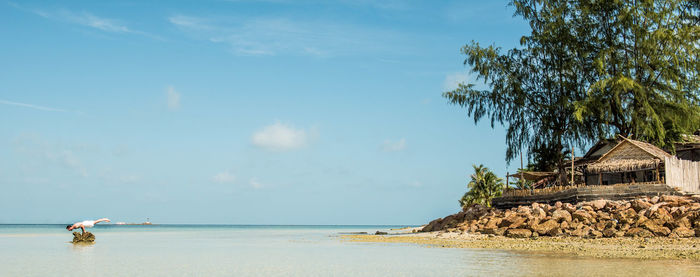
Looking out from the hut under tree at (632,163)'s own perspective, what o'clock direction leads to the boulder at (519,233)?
The boulder is roughly at 1 o'clock from the hut under tree.

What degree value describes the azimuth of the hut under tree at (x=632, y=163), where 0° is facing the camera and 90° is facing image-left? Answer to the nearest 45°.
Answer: approximately 0°

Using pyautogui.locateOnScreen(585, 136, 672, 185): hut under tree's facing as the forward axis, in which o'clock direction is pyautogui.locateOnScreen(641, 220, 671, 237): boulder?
The boulder is roughly at 12 o'clock from the hut under tree.

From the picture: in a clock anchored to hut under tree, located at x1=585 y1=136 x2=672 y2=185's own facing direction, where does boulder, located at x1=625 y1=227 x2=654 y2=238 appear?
The boulder is roughly at 12 o'clock from the hut under tree.

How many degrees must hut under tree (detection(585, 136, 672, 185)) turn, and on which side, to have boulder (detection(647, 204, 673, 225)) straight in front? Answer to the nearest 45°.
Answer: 0° — it already faces it

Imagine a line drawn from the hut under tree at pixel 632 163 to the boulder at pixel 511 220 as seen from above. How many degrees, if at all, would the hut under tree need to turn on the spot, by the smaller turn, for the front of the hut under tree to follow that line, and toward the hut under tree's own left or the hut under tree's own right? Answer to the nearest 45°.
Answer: approximately 45° to the hut under tree's own right

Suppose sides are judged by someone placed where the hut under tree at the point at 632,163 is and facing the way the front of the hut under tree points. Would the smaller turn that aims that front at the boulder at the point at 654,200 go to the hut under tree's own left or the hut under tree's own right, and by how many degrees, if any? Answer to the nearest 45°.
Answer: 0° — it already faces it

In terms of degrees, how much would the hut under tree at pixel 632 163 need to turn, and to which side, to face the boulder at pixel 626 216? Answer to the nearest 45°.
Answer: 0° — it already faces it

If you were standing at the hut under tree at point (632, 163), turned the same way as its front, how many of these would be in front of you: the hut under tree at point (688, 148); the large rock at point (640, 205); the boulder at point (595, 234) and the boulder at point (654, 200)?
3
